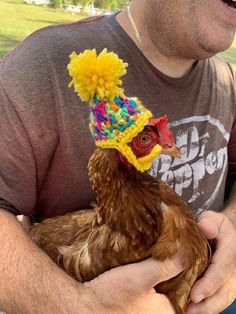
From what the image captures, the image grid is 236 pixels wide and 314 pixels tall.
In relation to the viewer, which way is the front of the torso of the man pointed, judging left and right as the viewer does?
facing the viewer and to the right of the viewer
